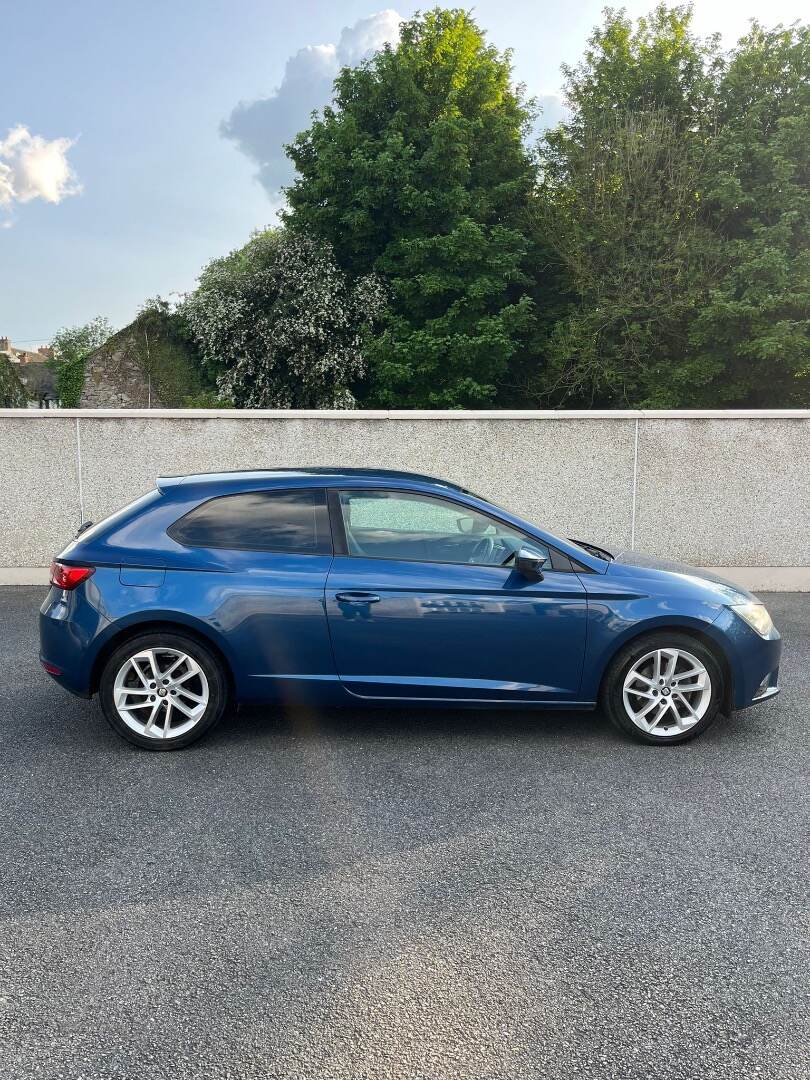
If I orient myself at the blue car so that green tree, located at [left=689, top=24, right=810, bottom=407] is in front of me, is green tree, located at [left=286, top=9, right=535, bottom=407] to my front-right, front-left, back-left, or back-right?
front-left

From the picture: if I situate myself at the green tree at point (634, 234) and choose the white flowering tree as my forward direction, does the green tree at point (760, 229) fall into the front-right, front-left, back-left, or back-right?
back-left

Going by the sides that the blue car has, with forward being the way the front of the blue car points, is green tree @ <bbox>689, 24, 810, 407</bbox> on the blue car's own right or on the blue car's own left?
on the blue car's own left

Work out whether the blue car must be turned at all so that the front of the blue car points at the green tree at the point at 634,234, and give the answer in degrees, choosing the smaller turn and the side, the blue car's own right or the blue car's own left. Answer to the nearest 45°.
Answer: approximately 90° to the blue car's own left

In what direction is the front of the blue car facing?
to the viewer's right

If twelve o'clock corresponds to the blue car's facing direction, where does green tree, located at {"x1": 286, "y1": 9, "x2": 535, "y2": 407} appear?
The green tree is roughly at 9 o'clock from the blue car.

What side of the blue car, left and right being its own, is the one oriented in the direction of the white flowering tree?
left
